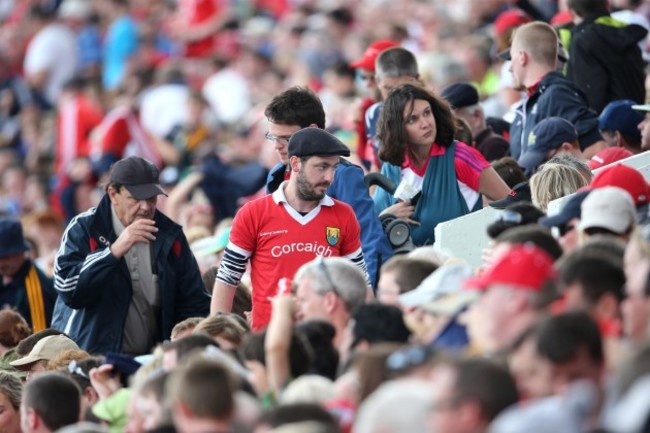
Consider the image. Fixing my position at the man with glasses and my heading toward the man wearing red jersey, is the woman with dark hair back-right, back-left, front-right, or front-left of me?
back-left

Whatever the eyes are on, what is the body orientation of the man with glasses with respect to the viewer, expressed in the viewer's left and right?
facing the viewer and to the left of the viewer

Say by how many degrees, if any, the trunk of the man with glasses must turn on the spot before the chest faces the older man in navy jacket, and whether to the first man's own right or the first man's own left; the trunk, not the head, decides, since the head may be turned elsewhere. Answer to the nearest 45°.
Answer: approximately 45° to the first man's own right

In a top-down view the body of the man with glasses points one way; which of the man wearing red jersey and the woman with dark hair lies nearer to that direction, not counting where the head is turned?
the man wearing red jersey

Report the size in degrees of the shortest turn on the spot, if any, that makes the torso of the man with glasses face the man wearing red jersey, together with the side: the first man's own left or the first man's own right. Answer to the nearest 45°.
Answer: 0° — they already face them

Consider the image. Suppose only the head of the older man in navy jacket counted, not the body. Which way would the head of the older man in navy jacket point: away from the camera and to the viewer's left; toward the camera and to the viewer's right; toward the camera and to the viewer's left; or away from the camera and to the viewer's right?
toward the camera and to the viewer's right

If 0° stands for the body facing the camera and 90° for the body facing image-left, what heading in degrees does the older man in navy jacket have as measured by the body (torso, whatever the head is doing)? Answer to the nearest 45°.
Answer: approximately 315°

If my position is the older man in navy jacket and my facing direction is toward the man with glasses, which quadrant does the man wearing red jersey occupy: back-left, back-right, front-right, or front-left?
front-right

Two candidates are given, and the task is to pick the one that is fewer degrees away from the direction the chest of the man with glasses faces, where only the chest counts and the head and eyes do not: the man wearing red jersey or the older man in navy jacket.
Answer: the man wearing red jersey
